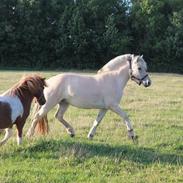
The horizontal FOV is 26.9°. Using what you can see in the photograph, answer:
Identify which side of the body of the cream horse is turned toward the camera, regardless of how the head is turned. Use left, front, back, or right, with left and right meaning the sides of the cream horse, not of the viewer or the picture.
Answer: right

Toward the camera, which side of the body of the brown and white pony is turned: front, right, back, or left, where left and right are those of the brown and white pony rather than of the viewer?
right

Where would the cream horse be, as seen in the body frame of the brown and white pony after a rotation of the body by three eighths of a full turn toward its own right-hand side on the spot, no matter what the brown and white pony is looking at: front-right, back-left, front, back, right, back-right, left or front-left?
back
